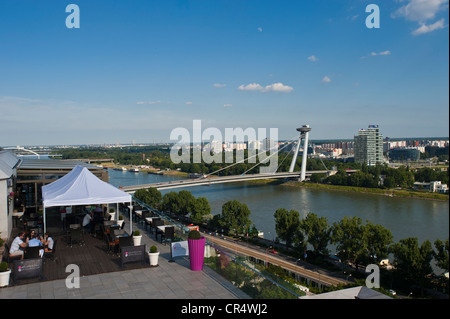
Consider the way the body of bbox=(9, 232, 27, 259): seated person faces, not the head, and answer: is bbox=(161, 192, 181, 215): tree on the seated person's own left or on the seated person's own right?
on the seated person's own left

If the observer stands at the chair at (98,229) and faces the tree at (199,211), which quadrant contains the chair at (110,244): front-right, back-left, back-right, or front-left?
back-right

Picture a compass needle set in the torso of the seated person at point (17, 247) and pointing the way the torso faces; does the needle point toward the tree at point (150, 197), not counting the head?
no

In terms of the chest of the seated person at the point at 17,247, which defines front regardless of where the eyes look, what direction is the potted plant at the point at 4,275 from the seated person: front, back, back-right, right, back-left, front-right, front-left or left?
right

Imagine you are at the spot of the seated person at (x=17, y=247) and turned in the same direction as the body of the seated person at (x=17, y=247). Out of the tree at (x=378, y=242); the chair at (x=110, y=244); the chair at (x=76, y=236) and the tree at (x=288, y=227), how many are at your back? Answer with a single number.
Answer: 0

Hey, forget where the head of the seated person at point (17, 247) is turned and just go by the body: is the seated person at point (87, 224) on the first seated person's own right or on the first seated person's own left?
on the first seated person's own left

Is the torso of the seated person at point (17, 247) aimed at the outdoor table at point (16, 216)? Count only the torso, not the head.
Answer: no

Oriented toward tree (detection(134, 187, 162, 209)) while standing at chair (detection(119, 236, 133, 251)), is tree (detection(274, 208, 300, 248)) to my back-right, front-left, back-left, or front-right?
front-right

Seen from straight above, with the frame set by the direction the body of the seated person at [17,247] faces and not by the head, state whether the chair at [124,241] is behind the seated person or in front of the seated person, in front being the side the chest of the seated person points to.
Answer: in front

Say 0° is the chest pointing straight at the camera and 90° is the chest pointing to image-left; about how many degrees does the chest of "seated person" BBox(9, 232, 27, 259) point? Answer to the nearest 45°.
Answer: approximately 270°
